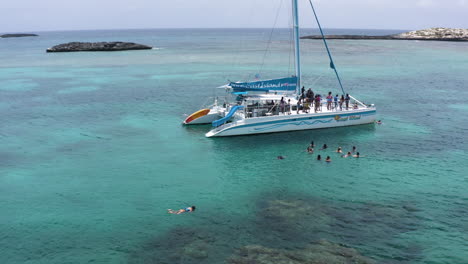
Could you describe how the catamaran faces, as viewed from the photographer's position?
facing away from the viewer and to the right of the viewer
